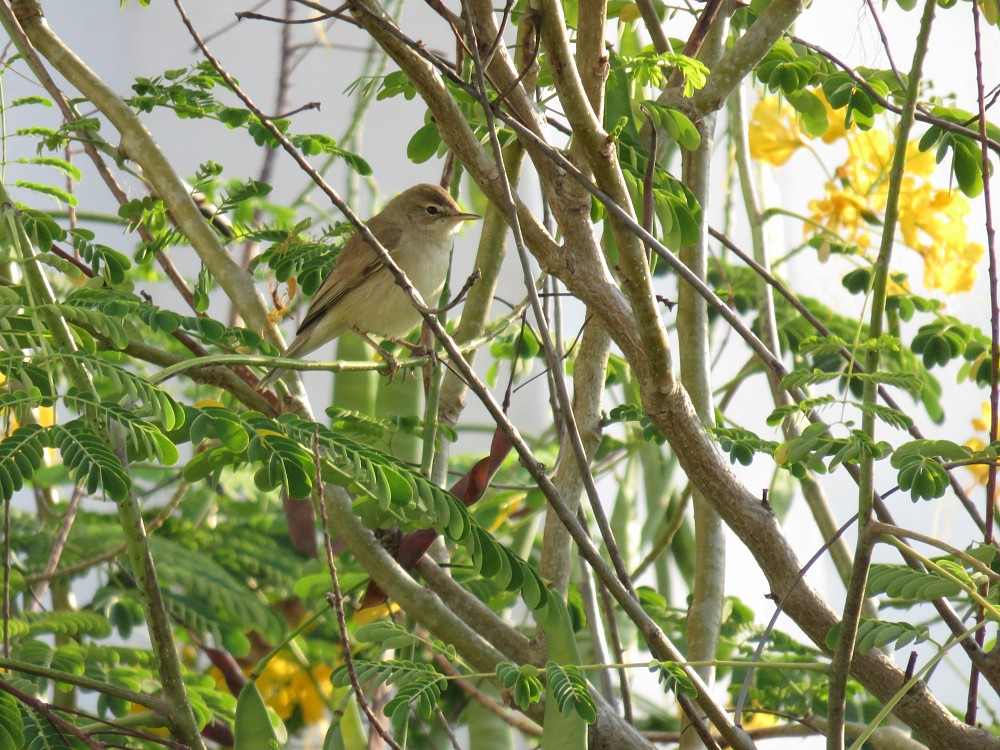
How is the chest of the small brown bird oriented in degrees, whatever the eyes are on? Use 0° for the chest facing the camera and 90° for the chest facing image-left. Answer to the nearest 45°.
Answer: approximately 270°

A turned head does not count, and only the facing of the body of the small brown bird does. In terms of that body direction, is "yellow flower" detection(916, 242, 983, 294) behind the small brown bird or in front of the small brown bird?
in front

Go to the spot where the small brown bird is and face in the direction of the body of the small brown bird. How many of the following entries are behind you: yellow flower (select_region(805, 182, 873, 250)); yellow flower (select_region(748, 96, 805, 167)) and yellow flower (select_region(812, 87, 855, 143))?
0

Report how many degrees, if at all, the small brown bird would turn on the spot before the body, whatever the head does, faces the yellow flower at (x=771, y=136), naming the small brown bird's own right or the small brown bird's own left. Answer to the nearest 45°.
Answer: approximately 45° to the small brown bird's own left

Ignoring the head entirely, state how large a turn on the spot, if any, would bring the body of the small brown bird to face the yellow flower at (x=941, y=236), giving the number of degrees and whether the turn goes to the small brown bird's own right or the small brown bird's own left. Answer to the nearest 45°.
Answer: approximately 45° to the small brown bird's own left
